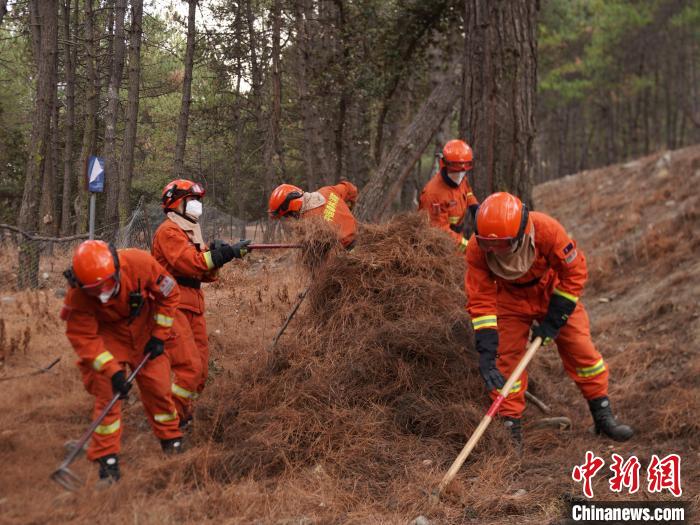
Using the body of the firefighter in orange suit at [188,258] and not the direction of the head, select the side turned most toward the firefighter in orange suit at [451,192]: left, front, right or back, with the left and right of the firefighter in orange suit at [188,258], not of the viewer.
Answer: front

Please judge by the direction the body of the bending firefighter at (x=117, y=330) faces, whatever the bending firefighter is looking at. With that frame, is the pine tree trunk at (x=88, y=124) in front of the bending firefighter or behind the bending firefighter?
behind

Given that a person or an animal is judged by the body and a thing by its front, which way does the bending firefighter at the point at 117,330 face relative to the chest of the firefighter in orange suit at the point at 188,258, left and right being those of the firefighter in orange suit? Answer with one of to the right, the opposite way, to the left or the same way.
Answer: to the right

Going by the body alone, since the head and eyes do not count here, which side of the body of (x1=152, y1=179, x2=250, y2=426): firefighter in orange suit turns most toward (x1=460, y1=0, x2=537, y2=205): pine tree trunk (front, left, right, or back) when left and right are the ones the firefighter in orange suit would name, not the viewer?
front

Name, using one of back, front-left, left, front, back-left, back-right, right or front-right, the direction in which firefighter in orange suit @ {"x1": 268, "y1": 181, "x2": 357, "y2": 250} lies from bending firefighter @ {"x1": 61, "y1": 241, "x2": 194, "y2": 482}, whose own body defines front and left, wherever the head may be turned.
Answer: back-left

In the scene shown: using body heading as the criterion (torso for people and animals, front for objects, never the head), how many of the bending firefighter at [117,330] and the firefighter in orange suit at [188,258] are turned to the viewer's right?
1

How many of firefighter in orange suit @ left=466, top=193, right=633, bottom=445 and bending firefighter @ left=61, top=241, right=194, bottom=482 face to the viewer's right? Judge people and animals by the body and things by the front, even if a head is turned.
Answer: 0

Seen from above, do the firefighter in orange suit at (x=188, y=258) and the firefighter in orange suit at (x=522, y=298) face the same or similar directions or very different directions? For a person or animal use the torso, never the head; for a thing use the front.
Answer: very different directions

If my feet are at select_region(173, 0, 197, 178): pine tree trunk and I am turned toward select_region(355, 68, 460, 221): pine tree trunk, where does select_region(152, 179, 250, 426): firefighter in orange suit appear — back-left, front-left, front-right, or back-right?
front-right

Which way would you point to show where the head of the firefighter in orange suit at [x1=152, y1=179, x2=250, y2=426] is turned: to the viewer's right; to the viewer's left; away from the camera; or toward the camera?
to the viewer's right

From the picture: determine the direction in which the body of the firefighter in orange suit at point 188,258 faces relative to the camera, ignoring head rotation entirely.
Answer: to the viewer's right

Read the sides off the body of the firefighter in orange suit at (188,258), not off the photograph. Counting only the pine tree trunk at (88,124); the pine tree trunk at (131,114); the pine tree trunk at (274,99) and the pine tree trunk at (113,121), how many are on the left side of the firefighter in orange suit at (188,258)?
4

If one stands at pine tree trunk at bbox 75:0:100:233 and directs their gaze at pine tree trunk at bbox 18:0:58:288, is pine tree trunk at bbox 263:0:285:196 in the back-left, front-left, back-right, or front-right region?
back-left

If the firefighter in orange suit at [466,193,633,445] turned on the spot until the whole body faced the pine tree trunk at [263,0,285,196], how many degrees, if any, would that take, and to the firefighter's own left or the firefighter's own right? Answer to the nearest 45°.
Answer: approximately 90° to the firefighter's own right

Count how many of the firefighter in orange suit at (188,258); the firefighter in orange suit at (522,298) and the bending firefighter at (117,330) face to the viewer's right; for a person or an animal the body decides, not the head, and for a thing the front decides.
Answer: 1

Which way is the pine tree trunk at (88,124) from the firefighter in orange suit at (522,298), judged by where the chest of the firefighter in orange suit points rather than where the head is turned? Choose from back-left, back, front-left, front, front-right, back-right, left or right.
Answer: right

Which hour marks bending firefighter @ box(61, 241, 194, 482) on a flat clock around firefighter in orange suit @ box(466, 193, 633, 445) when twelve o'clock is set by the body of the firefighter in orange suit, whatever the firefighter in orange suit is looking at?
The bending firefighter is roughly at 1 o'clock from the firefighter in orange suit.

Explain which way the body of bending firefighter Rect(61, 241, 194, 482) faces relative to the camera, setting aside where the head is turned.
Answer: toward the camera

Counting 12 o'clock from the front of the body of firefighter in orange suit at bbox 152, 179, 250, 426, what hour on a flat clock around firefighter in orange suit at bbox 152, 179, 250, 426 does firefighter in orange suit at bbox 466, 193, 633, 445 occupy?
firefighter in orange suit at bbox 466, 193, 633, 445 is roughly at 1 o'clock from firefighter in orange suit at bbox 152, 179, 250, 426.
